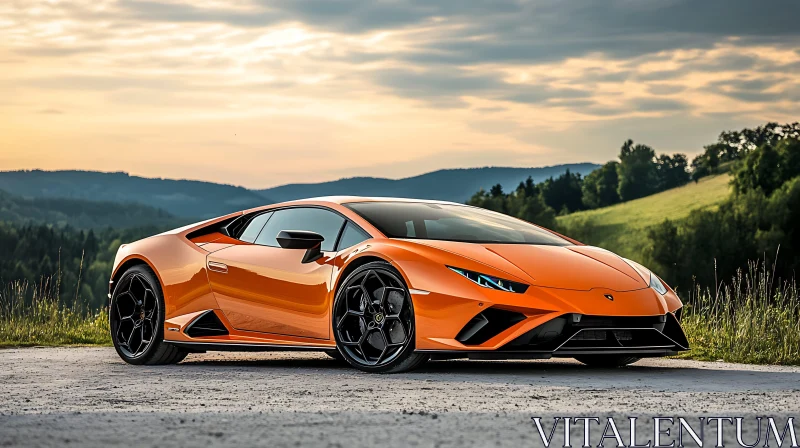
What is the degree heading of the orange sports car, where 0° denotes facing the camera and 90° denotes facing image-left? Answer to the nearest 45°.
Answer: approximately 315°
